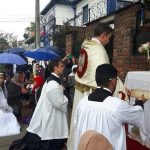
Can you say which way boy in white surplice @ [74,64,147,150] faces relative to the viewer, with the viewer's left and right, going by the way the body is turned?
facing away from the viewer and to the right of the viewer

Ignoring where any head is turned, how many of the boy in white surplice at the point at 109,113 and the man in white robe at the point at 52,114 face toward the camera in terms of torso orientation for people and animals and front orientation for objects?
0

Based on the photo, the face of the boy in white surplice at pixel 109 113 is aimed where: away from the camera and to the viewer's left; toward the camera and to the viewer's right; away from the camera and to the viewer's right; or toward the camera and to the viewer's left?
away from the camera and to the viewer's right

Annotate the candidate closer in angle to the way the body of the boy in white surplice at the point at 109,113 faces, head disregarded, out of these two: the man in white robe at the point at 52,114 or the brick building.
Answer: the brick building

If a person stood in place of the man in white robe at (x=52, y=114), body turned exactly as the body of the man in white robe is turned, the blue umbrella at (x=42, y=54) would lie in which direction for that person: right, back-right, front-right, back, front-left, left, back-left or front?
left

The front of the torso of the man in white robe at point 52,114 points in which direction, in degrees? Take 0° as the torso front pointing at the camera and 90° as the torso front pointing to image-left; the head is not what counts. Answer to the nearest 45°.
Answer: approximately 270°

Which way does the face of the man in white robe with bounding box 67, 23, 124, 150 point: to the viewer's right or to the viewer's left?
to the viewer's right

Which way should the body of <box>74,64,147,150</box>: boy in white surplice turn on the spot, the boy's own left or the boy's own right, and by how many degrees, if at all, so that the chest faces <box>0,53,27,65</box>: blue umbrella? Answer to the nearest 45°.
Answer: approximately 90° to the boy's own left

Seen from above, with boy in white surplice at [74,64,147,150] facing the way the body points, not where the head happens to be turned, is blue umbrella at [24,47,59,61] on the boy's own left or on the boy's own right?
on the boy's own left

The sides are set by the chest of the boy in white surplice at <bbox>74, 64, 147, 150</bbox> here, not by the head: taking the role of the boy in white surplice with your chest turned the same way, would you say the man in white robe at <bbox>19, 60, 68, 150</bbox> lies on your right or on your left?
on your left
